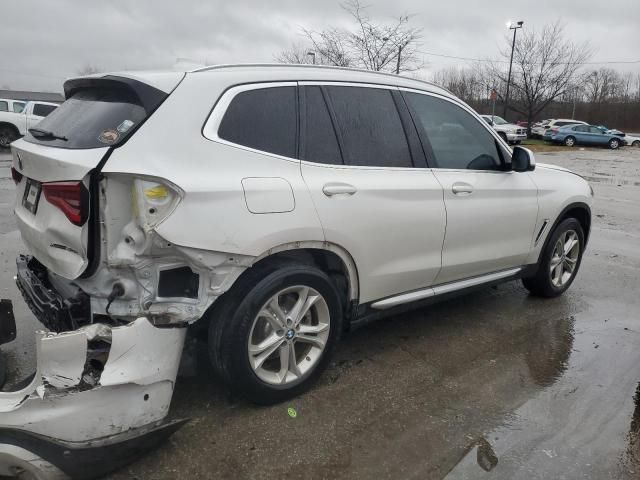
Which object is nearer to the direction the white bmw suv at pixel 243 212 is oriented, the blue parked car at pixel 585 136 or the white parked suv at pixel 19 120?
the blue parked car

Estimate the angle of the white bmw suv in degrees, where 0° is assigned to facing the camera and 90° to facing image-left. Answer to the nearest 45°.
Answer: approximately 225°

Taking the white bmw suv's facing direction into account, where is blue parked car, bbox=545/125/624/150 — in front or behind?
in front

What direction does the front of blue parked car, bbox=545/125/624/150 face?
to the viewer's right

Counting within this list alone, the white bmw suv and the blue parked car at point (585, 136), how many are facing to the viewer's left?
0

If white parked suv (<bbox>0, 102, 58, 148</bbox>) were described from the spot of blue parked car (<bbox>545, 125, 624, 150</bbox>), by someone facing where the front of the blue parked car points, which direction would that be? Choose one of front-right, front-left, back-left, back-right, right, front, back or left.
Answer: back-right

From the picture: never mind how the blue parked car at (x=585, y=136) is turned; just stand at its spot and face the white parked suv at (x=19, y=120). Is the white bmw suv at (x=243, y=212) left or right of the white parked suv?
left

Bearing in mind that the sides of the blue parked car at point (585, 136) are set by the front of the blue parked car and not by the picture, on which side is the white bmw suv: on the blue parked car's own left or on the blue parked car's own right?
on the blue parked car's own right
